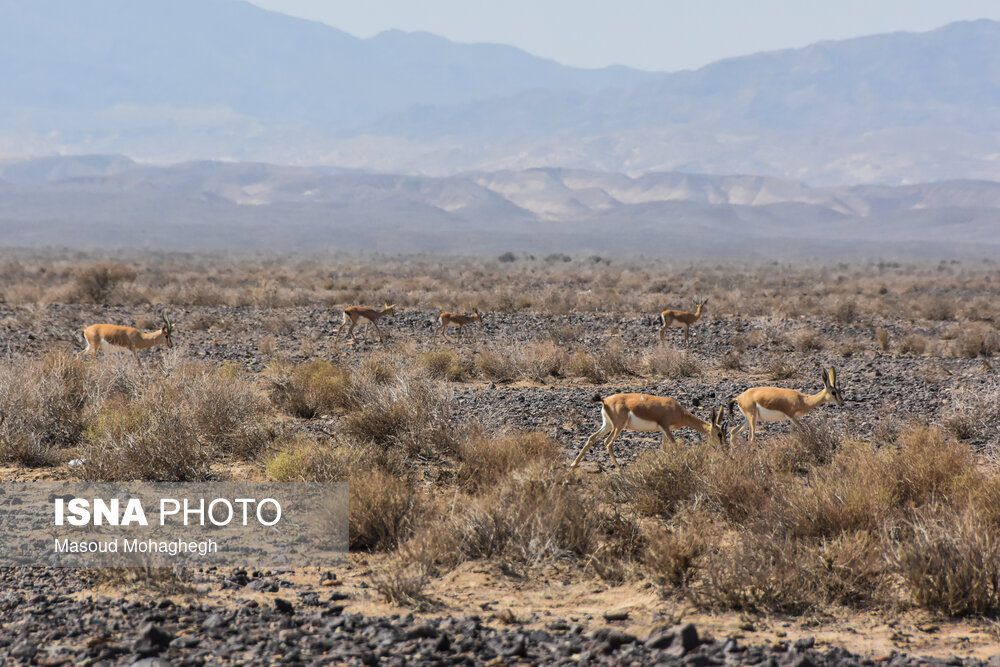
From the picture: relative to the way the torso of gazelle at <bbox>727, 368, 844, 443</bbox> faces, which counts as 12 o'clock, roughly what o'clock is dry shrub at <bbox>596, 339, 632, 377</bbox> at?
The dry shrub is roughly at 8 o'clock from the gazelle.

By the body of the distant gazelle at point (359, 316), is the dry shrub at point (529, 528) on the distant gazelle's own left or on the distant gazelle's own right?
on the distant gazelle's own right

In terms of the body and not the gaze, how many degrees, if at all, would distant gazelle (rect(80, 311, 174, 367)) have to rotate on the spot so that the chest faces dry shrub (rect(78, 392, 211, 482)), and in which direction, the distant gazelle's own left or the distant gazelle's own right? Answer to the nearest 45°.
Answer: approximately 90° to the distant gazelle's own right

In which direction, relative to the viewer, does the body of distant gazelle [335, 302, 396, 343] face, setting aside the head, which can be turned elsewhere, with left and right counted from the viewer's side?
facing to the right of the viewer

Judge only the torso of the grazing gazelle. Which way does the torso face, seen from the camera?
to the viewer's right

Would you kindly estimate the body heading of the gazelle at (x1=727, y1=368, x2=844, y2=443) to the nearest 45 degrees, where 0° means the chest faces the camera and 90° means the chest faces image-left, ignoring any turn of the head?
approximately 270°

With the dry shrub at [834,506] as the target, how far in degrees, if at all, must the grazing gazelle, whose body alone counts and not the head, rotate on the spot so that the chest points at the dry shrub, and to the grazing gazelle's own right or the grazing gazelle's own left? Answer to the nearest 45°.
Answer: approximately 45° to the grazing gazelle's own right

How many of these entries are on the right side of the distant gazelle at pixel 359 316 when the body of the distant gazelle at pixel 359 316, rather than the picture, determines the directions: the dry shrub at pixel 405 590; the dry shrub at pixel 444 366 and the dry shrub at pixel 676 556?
3

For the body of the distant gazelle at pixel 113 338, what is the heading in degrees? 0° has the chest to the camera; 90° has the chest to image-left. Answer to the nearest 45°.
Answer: approximately 270°
